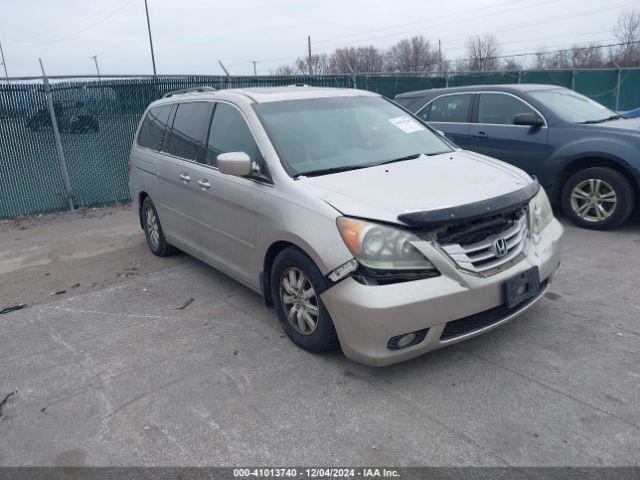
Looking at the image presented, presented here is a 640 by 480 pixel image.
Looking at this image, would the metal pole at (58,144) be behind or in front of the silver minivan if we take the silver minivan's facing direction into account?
behind

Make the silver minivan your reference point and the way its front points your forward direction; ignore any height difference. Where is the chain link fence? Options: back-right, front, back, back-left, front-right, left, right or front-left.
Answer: back

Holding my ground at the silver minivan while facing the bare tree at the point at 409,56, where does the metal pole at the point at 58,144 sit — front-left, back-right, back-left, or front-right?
front-left

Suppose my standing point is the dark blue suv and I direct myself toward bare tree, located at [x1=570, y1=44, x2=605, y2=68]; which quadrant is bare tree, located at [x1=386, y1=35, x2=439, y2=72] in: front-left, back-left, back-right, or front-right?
front-left

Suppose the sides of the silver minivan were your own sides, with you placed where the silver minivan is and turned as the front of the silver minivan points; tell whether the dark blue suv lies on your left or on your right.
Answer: on your left

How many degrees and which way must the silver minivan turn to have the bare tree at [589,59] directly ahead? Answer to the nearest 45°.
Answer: approximately 90° to its left

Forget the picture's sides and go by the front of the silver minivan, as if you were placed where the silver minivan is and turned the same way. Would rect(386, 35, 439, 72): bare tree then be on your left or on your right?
on your left

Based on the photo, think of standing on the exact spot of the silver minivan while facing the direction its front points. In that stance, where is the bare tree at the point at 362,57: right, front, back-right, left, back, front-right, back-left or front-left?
back-left

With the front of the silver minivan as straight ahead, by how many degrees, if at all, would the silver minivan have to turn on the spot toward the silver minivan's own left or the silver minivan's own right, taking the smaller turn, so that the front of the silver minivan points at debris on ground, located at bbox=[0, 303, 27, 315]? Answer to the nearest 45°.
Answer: approximately 135° to the silver minivan's own right
